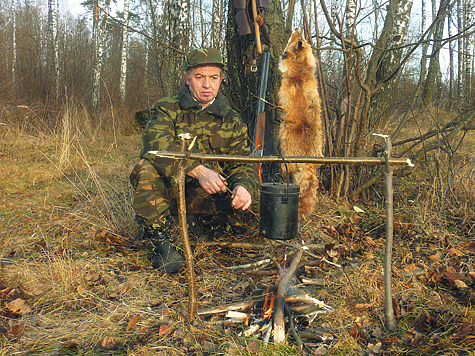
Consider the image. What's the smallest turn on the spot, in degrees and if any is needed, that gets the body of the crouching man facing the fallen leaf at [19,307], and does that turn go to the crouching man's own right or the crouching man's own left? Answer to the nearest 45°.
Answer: approximately 45° to the crouching man's own right

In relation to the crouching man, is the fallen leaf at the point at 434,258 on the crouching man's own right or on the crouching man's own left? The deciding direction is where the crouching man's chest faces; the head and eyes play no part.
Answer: on the crouching man's own left

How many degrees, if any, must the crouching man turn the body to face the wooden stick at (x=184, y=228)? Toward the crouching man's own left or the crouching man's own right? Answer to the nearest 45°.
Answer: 0° — they already face it

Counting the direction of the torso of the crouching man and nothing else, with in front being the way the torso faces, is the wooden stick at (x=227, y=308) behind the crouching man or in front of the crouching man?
in front

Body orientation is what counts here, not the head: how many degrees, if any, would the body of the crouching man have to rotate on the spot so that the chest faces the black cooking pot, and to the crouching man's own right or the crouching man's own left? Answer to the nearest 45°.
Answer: approximately 45° to the crouching man's own left

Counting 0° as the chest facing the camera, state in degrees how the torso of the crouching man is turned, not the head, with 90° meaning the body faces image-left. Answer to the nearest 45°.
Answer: approximately 0°

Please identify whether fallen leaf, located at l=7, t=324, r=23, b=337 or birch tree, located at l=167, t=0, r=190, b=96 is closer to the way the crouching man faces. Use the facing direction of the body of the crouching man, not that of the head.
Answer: the fallen leaf

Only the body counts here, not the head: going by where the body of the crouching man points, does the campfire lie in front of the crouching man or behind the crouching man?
in front

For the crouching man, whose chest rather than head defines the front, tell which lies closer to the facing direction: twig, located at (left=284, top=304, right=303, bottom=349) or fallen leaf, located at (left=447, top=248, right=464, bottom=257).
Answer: the twig

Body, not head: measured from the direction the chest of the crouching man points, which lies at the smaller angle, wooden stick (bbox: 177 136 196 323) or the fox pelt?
the wooden stick

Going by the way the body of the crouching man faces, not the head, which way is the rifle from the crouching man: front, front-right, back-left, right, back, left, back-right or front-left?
back-left
